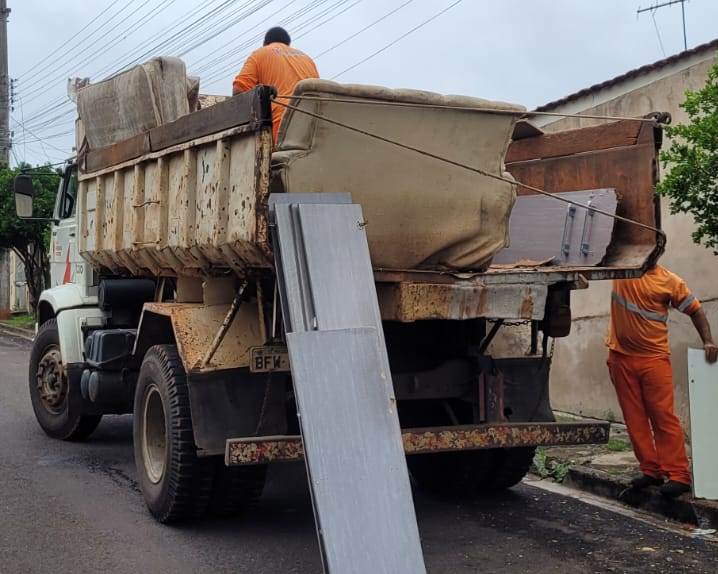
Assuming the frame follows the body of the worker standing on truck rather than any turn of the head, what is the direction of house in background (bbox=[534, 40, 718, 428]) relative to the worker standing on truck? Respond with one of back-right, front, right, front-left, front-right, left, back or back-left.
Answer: front-right

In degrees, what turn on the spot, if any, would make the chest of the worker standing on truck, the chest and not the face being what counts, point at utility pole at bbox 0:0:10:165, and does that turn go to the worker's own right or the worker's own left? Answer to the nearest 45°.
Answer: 0° — they already face it

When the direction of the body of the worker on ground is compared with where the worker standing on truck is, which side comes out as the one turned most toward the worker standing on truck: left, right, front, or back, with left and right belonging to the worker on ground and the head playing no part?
front

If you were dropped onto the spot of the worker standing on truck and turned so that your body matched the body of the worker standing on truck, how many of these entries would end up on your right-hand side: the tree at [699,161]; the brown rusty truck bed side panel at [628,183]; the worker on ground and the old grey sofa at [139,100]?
3

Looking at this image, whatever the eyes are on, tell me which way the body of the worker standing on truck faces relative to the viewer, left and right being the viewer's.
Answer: facing away from the viewer

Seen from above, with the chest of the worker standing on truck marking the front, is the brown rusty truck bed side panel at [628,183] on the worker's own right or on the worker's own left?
on the worker's own right

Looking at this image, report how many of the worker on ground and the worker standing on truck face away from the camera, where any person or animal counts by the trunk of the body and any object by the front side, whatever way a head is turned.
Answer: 1

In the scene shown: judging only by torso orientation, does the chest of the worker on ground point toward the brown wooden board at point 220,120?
yes

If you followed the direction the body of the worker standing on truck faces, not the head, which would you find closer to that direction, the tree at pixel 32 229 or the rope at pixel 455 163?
the tree

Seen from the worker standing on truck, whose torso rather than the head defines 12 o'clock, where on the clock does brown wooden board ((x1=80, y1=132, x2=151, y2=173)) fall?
The brown wooden board is roughly at 10 o'clock from the worker standing on truck.

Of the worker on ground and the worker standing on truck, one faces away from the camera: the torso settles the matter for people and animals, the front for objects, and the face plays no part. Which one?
the worker standing on truck

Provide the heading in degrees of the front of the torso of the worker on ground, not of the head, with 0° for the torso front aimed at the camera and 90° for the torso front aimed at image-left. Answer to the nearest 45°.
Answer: approximately 45°

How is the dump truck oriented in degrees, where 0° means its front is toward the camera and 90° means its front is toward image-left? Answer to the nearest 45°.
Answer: approximately 135°

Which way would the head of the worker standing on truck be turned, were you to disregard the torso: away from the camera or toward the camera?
away from the camera
